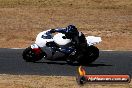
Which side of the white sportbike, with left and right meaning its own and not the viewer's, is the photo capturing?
left

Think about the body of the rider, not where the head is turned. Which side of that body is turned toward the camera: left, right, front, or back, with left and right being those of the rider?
left
